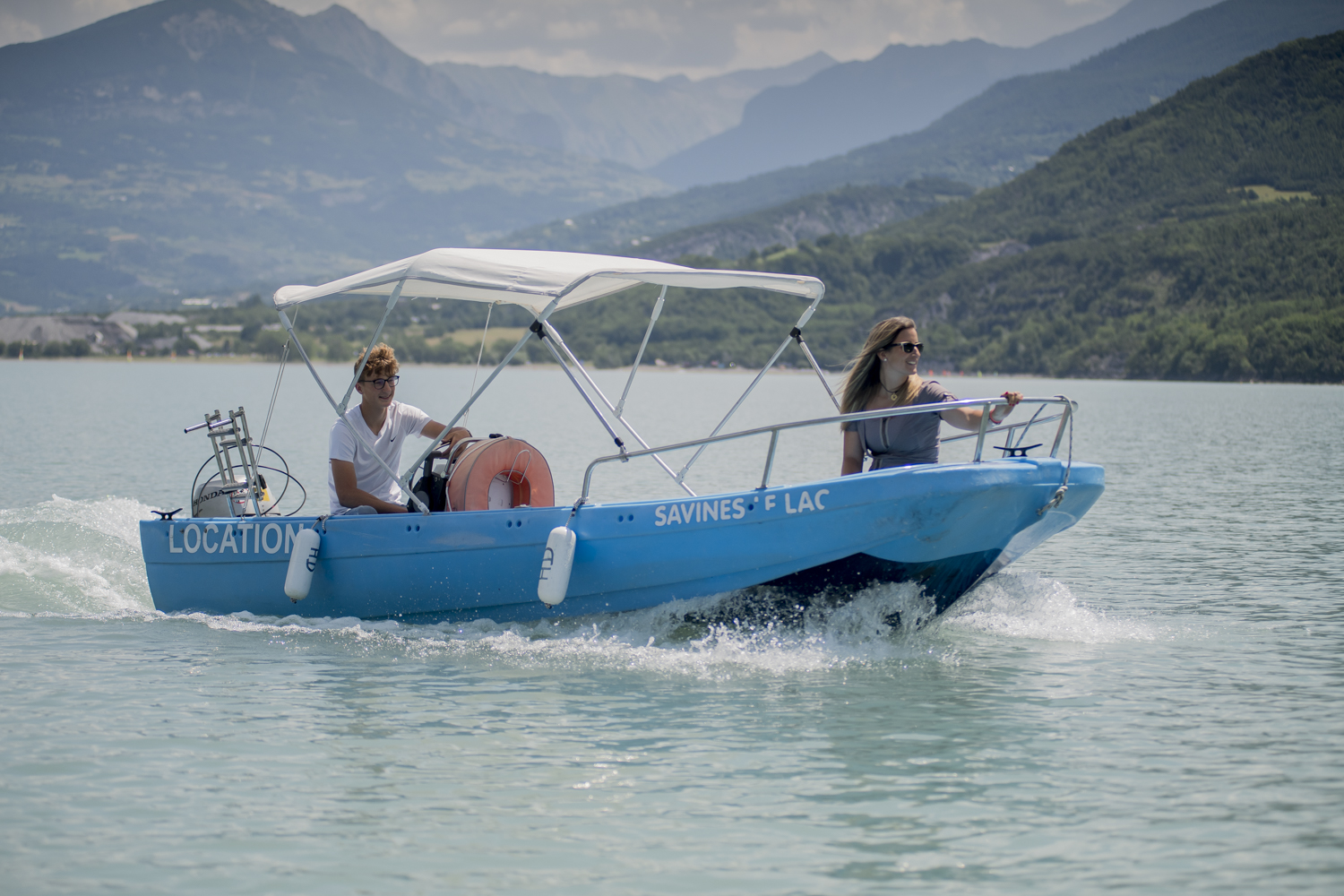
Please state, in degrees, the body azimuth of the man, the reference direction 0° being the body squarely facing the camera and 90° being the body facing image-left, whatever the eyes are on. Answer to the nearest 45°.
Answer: approximately 315°

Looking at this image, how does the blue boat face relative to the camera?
to the viewer's right

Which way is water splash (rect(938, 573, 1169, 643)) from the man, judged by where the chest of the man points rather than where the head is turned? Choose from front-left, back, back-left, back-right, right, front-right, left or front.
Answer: front-left

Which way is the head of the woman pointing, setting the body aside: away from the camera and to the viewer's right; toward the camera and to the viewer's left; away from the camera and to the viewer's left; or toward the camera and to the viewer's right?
toward the camera and to the viewer's right
